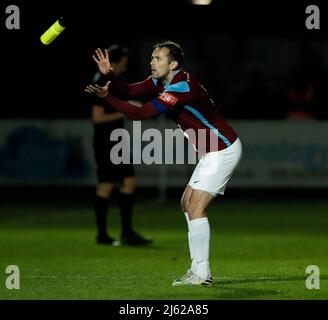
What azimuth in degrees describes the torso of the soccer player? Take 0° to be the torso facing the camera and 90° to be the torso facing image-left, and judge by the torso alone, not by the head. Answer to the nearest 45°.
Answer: approximately 90°

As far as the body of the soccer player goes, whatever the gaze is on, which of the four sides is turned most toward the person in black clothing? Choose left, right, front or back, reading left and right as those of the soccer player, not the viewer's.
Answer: right
